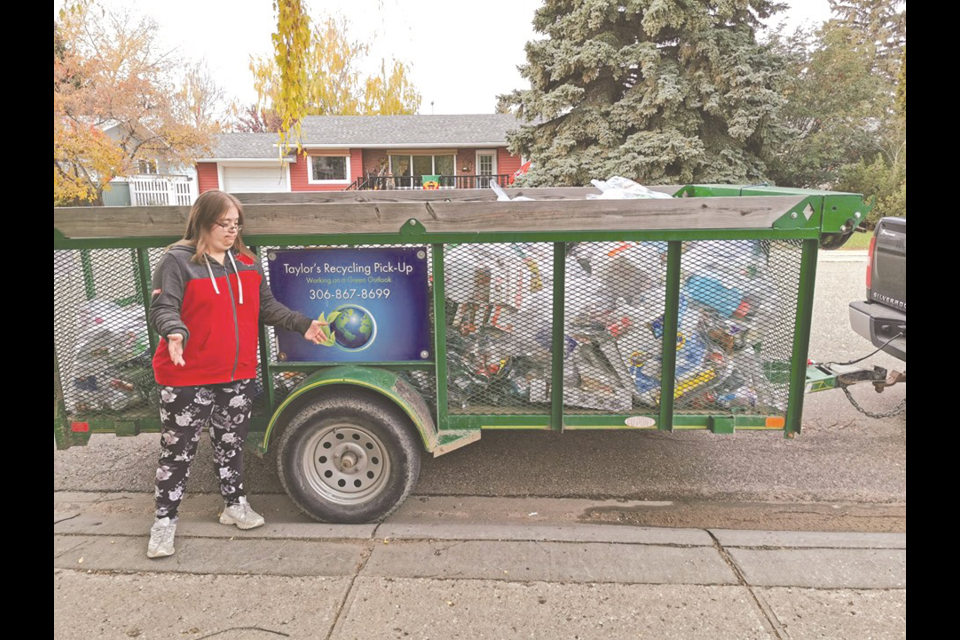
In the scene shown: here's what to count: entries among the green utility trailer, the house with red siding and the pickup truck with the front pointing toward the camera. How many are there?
1

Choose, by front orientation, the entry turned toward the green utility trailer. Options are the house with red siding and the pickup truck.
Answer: the house with red siding

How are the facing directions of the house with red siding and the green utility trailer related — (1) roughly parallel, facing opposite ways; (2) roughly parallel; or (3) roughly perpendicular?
roughly perpendicular

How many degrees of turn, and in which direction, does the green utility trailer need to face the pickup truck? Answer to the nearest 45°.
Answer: approximately 45° to its left

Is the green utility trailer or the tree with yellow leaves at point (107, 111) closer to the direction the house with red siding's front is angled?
the green utility trailer

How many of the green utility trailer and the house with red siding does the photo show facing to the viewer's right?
1

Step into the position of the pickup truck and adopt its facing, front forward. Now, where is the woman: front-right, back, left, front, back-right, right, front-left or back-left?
back

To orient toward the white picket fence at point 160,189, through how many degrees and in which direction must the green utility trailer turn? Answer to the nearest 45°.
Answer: approximately 135° to its left

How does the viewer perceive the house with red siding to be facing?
facing the viewer

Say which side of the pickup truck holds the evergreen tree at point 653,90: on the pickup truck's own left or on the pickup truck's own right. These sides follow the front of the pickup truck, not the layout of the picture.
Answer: on the pickup truck's own left

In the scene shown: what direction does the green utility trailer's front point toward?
to the viewer's right

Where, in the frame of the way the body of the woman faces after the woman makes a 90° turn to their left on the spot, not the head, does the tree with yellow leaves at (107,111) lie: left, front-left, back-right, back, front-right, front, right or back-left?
front-left

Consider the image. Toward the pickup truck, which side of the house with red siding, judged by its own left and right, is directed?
front

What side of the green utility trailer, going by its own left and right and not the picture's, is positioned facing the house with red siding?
left

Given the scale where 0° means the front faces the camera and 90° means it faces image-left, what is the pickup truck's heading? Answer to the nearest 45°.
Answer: approximately 225°

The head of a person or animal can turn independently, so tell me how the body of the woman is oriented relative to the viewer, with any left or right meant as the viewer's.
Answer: facing the viewer and to the right of the viewer

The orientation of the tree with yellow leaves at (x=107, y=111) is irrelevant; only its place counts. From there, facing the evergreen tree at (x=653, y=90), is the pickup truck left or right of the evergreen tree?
right

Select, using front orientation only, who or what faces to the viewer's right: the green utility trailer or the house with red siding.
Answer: the green utility trailer
